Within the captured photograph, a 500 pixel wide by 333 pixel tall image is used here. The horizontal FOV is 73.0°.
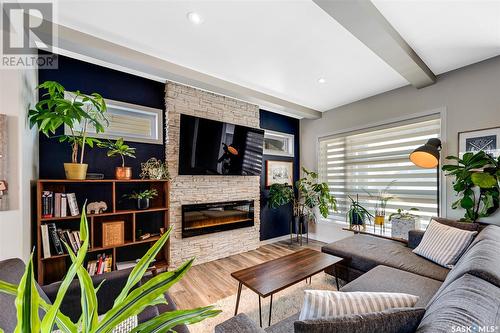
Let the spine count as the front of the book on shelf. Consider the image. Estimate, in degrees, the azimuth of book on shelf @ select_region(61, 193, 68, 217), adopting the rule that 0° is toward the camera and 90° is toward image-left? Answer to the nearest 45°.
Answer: approximately 0°

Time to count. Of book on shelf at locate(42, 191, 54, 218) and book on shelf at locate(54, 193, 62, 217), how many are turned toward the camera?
2

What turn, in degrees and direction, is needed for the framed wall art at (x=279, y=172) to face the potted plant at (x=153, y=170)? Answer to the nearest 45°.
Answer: approximately 90° to its right

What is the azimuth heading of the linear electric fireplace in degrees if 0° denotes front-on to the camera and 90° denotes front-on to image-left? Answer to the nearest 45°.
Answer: approximately 315°

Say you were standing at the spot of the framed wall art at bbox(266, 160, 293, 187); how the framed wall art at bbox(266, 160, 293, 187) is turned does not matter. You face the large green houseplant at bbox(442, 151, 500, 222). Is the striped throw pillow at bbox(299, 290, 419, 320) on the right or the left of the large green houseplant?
right

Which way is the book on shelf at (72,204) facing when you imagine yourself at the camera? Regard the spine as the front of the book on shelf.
facing the viewer

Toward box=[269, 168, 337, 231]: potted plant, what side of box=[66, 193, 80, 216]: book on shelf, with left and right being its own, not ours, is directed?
left

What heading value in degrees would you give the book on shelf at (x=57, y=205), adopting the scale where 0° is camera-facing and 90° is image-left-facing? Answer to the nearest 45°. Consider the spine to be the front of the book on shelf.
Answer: approximately 0°

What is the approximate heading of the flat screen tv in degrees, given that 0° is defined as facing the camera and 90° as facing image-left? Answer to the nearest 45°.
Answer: approximately 315°
